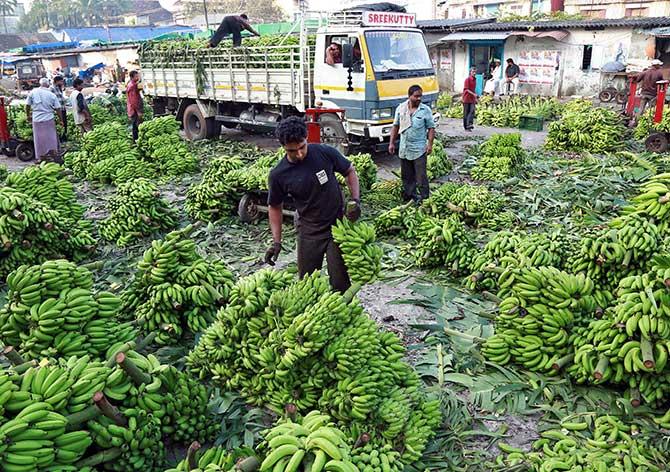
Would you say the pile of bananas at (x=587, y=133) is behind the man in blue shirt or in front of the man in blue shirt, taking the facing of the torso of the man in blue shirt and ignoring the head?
behind

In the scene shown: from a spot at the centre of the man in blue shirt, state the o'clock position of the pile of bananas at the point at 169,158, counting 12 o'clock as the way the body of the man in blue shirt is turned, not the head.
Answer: The pile of bananas is roughly at 4 o'clock from the man in blue shirt.

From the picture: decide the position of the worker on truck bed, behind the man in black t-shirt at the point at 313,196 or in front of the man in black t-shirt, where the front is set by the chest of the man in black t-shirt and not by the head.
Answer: behind

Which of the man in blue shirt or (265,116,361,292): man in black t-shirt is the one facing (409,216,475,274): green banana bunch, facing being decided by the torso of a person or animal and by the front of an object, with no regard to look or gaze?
the man in blue shirt

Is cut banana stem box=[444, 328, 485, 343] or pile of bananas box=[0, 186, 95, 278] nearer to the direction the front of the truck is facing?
the cut banana stem

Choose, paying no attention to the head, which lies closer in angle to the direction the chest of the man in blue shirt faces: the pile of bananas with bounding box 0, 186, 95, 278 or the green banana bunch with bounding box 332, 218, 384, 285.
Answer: the green banana bunch

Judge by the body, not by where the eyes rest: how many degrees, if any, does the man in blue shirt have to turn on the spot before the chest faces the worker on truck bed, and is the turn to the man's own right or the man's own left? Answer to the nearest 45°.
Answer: approximately 135° to the man's own right

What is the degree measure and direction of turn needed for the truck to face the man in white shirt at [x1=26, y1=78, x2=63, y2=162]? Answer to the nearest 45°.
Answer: approximately 135° to its right

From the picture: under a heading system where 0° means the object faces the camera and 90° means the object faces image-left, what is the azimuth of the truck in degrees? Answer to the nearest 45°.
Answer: approximately 315°

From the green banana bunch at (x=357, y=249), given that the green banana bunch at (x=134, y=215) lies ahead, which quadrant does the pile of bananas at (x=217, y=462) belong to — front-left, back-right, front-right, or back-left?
back-left

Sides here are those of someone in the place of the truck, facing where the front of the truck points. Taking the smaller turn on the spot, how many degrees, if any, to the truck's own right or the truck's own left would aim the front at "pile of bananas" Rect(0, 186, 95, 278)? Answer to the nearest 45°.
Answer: approximately 90° to the truck's own right
